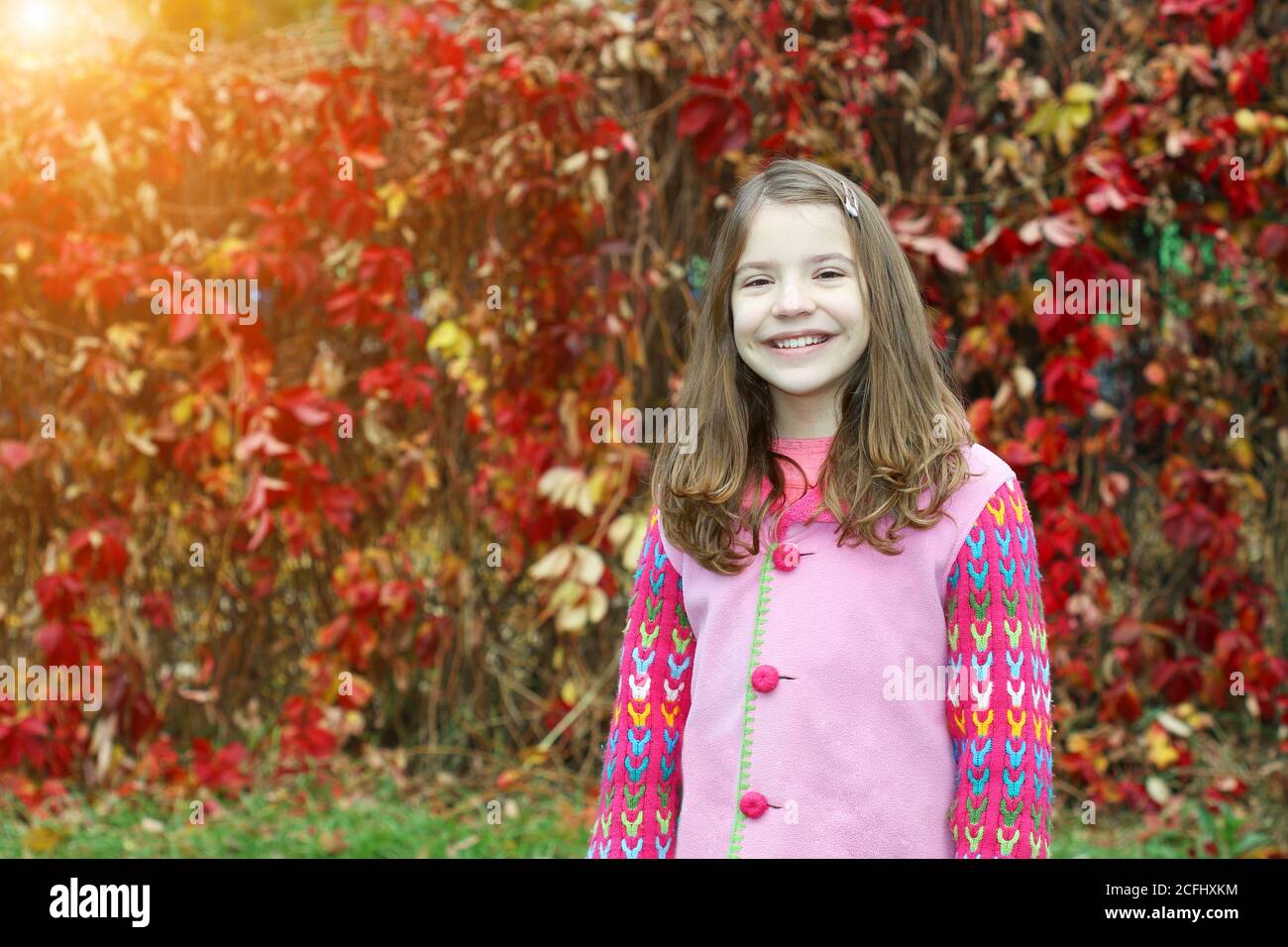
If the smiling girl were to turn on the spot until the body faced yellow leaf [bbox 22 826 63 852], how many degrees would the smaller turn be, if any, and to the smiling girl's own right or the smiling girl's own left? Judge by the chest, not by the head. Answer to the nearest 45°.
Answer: approximately 135° to the smiling girl's own right

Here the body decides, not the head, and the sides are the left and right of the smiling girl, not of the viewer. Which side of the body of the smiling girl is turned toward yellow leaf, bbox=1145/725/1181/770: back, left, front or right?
back

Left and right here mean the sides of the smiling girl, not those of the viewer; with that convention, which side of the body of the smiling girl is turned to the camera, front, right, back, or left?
front

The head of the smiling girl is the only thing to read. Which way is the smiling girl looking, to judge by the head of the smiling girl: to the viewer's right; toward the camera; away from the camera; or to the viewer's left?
toward the camera

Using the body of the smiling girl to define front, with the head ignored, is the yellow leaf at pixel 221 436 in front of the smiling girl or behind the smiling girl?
behind

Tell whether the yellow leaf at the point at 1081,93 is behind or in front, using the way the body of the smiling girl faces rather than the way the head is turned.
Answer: behind
